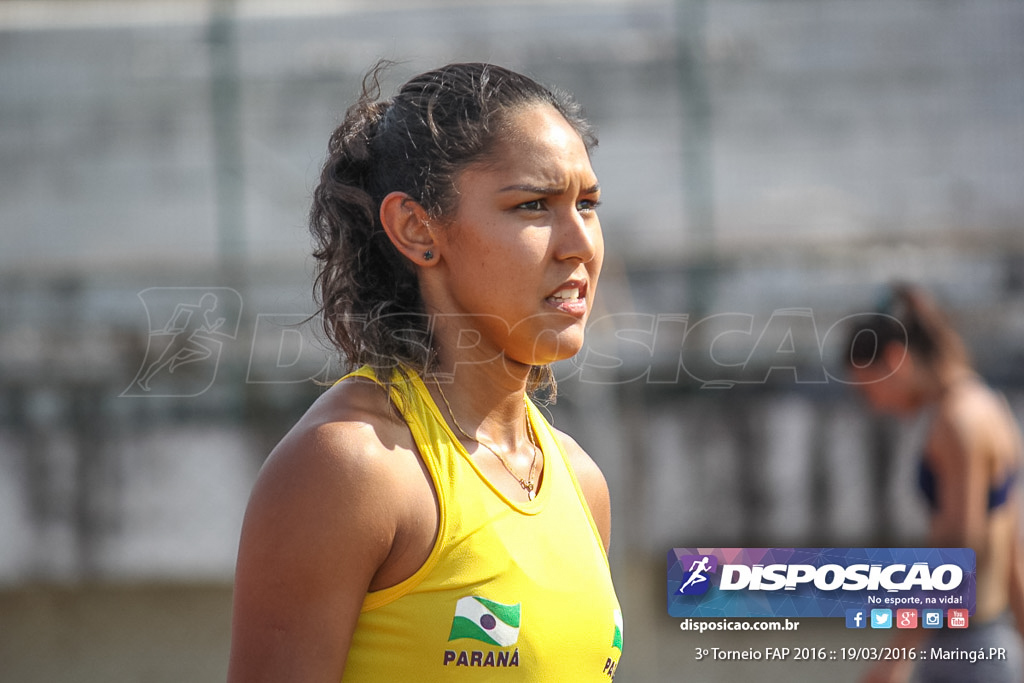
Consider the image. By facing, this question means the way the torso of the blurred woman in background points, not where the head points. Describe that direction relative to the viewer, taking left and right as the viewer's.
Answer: facing to the left of the viewer

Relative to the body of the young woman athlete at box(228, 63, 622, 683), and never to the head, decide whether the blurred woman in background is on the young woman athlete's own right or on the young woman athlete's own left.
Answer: on the young woman athlete's own left

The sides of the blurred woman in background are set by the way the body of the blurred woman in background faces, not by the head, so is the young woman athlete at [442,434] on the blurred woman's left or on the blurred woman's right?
on the blurred woman's left

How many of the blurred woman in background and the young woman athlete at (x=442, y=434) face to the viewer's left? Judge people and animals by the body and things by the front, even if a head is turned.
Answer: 1

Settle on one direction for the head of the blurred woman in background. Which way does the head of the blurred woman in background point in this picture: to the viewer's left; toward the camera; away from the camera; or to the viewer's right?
to the viewer's left

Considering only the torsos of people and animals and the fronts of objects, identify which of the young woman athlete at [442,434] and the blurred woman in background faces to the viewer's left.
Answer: the blurred woman in background
